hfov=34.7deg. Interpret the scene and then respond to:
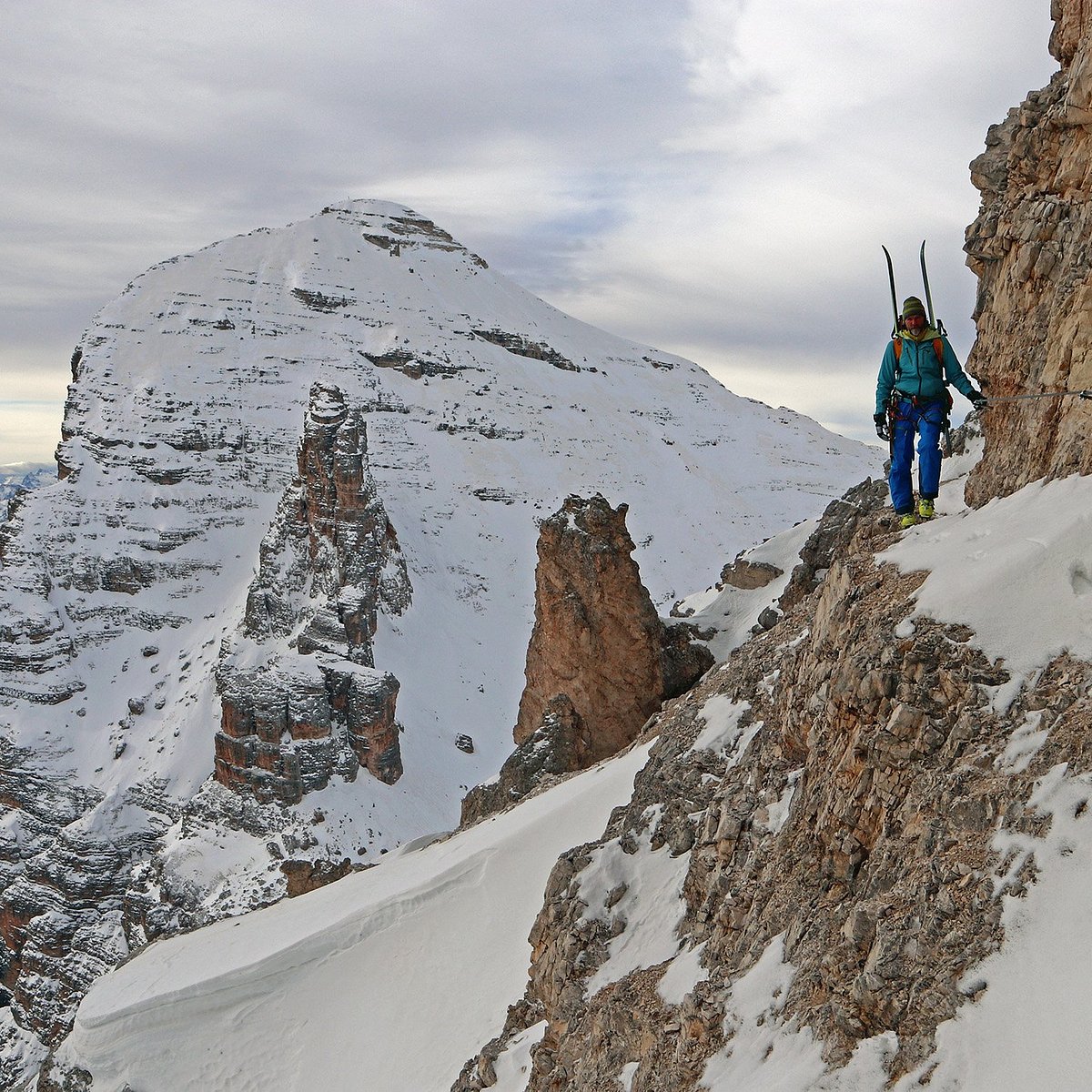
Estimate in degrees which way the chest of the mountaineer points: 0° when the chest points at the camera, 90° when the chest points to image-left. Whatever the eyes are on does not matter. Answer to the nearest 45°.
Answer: approximately 0°
